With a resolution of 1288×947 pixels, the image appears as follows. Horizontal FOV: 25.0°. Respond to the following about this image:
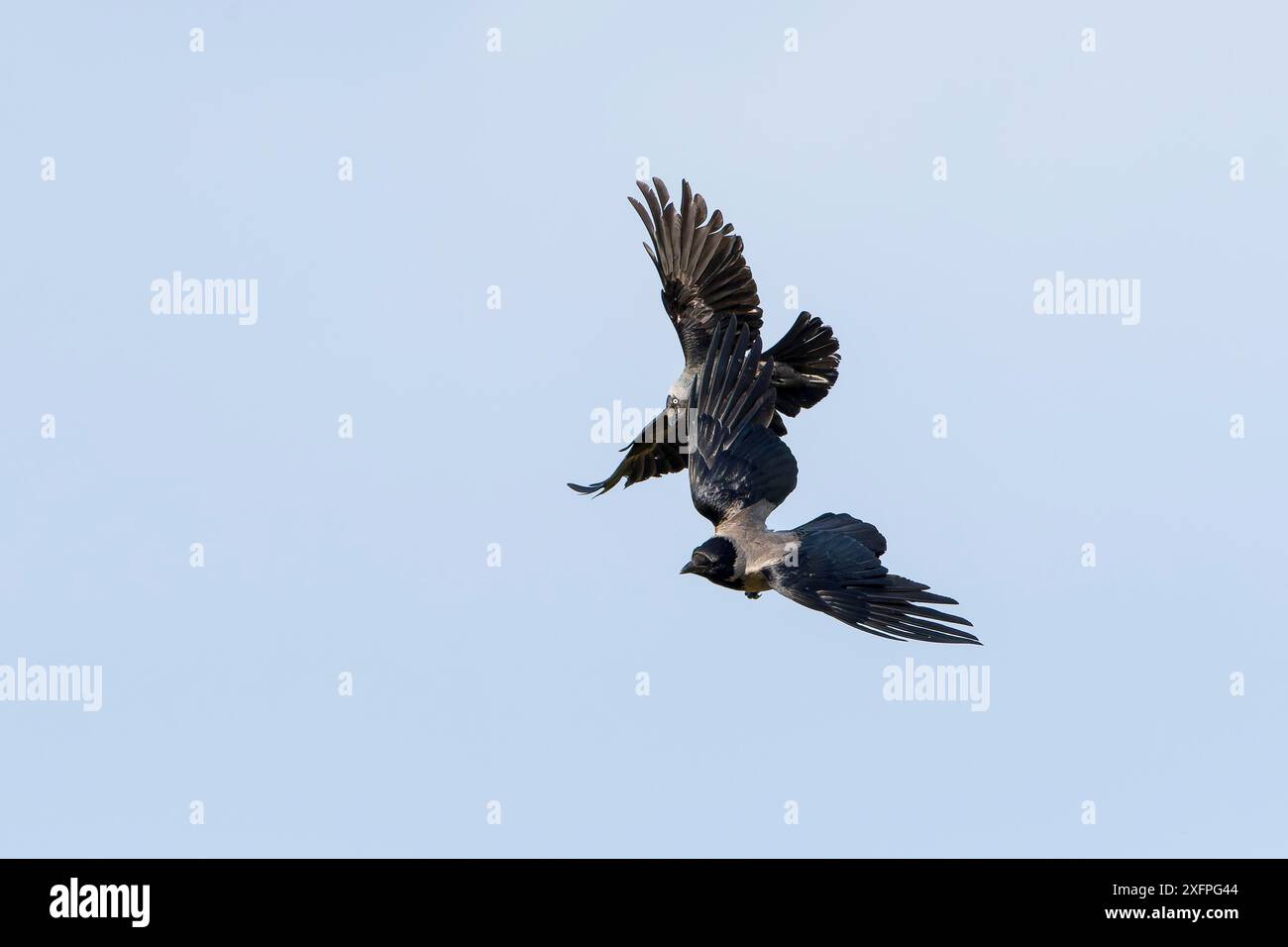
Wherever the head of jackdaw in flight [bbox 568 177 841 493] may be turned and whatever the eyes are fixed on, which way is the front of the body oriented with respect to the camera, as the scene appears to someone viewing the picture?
to the viewer's left

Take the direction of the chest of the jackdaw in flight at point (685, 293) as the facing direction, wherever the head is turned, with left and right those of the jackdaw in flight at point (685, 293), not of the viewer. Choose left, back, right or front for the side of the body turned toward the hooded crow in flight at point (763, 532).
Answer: left
